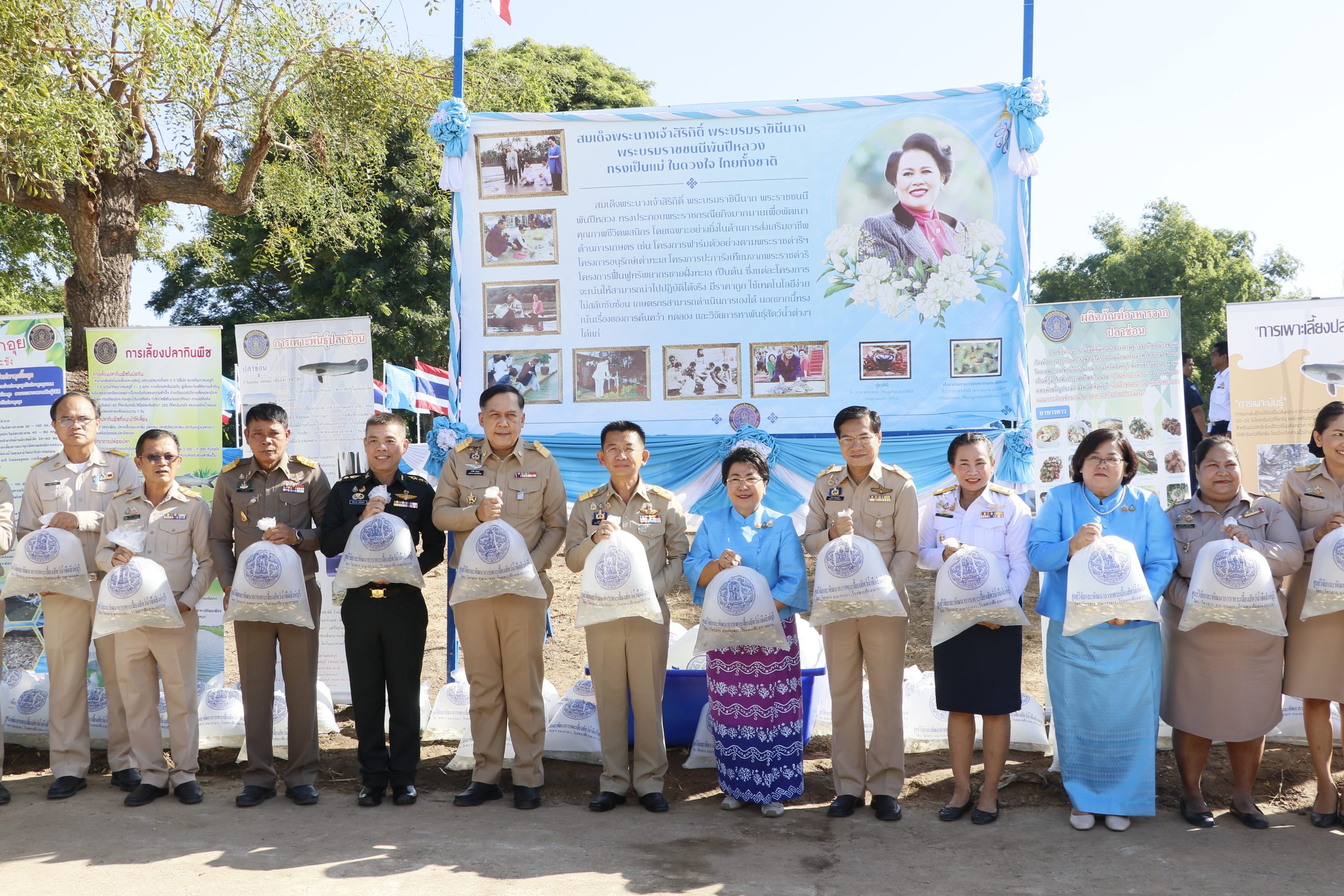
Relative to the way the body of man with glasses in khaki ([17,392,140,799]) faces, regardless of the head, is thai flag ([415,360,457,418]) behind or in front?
behind

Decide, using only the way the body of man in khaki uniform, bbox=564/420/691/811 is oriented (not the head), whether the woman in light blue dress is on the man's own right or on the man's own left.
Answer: on the man's own left

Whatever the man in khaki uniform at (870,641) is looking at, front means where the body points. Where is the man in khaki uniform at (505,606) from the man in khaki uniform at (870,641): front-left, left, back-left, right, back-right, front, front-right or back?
right

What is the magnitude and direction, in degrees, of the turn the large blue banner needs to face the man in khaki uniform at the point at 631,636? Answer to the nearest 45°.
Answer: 0° — it already faces them

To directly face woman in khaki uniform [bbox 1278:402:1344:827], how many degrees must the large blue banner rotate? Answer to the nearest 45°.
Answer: approximately 45° to its left

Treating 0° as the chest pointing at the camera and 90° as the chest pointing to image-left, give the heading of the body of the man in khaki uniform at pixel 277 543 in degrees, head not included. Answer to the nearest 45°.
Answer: approximately 0°

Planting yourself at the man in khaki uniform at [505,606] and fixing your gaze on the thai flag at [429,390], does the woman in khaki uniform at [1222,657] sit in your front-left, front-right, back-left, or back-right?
back-right

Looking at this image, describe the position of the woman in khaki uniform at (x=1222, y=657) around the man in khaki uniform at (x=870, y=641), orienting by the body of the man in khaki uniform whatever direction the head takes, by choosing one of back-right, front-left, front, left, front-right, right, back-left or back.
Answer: left

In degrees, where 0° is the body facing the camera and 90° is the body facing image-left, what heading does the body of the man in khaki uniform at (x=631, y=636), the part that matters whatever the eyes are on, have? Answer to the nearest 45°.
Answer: approximately 0°
